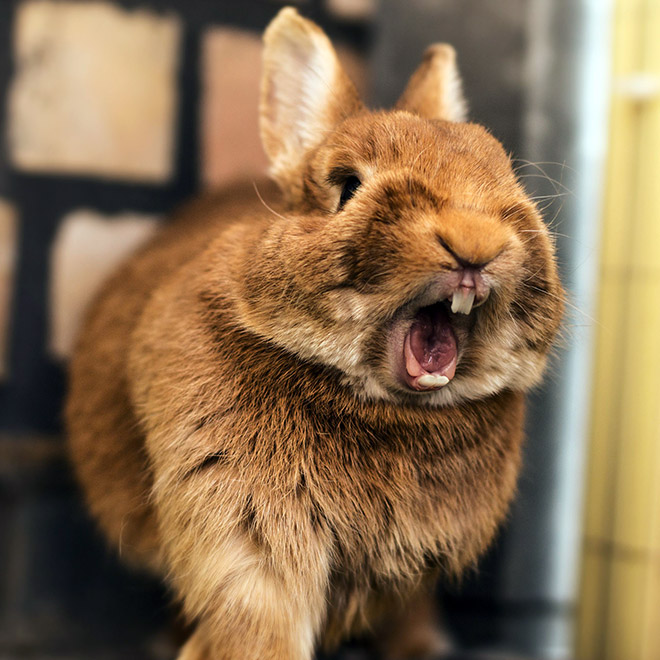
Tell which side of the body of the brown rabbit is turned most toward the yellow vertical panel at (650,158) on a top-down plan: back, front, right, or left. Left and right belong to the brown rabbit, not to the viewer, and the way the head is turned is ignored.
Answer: left

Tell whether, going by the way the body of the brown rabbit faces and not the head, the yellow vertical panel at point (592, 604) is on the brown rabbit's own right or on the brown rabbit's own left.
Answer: on the brown rabbit's own left

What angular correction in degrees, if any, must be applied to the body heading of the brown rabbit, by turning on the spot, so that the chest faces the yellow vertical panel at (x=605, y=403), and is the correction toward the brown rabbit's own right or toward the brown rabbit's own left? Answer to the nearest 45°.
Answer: approximately 90° to the brown rabbit's own left

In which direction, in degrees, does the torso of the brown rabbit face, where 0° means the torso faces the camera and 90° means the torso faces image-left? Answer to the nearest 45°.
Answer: approximately 315°

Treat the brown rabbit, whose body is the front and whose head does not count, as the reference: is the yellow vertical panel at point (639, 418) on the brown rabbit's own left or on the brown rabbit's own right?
on the brown rabbit's own left

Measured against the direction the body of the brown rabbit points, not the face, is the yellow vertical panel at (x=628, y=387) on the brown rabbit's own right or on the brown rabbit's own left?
on the brown rabbit's own left
